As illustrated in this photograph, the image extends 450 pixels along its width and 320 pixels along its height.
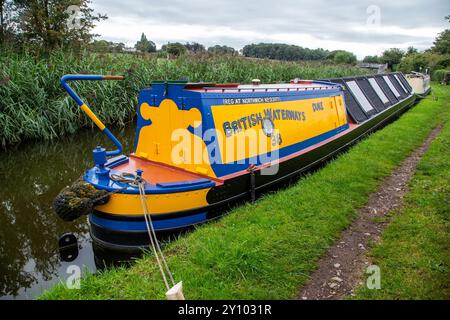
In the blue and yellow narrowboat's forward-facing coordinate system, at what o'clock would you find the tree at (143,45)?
The tree is roughly at 10 o'clock from the blue and yellow narrowboat.

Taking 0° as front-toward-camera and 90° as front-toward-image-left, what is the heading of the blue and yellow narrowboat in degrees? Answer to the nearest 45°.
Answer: approximately 225°

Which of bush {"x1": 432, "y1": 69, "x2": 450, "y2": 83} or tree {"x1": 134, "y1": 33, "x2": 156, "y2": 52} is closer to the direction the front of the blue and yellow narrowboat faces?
the bush

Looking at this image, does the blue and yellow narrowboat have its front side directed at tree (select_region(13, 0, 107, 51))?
no

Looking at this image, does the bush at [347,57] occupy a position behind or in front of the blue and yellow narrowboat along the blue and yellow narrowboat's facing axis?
in front

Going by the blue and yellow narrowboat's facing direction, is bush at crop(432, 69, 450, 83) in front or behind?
in front

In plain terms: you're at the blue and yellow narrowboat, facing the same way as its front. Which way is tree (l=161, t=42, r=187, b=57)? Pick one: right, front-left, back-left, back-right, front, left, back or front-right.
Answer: front-left

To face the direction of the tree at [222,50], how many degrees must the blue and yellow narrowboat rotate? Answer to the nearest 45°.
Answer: approximately 45° to its left

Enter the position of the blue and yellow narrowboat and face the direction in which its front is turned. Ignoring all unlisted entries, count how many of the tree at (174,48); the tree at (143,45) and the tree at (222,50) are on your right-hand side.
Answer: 0

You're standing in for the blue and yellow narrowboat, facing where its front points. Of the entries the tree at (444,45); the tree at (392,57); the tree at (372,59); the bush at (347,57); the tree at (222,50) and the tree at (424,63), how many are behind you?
0
